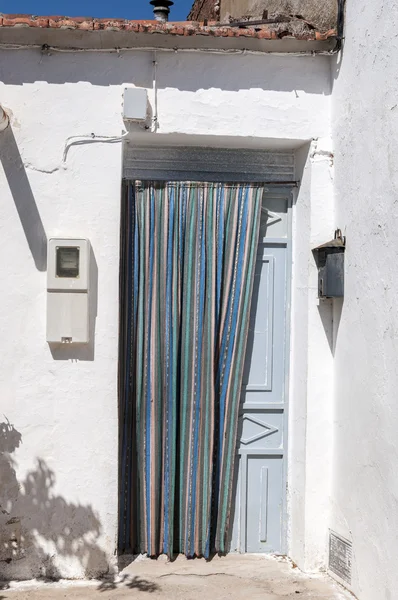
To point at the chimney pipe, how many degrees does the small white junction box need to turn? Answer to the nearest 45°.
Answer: approximately 180°

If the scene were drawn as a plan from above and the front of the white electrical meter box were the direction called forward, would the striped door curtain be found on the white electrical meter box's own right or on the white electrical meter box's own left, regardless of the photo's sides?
on the white electrical meter box's own left

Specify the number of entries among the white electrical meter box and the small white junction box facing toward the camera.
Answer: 2

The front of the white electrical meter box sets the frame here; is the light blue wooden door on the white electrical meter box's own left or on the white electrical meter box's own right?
on the white electrical meter box's own left

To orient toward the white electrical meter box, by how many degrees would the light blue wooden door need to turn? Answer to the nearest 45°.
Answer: approximately 45° to its right

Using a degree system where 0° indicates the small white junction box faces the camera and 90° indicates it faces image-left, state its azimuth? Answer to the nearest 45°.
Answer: approximately 0°

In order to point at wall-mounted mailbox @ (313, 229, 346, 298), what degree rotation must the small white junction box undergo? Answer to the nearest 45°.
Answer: approximately 90° to its left
